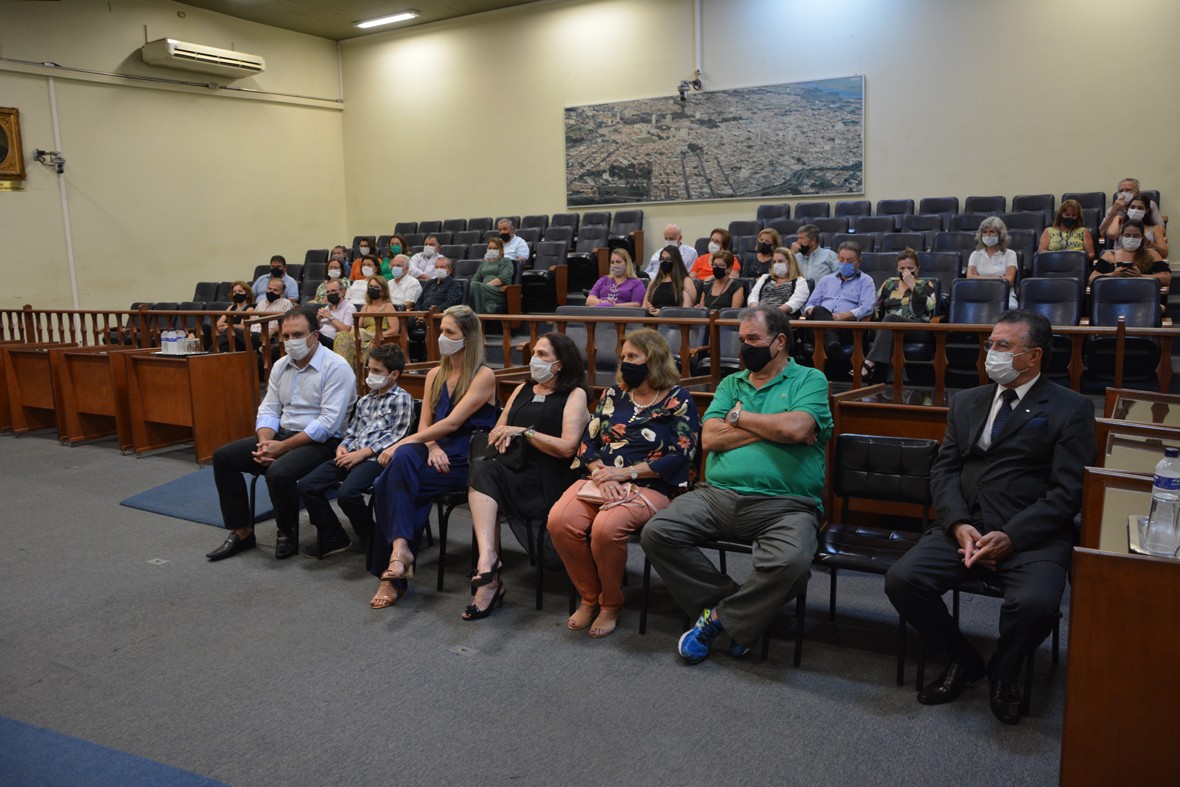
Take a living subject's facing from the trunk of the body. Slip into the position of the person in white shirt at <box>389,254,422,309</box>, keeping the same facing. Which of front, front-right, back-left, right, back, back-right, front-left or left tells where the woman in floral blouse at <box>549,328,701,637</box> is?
front-left

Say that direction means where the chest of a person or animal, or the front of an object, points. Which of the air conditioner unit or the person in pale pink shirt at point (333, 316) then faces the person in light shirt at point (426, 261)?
the air conditioner unit

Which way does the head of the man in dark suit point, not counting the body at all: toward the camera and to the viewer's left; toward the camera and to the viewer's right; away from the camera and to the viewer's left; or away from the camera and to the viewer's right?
toward the camera and to the viewer's left

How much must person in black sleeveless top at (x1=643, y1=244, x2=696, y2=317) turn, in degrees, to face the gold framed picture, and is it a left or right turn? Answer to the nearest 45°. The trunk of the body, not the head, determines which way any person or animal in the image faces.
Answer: approximately 45° to their right

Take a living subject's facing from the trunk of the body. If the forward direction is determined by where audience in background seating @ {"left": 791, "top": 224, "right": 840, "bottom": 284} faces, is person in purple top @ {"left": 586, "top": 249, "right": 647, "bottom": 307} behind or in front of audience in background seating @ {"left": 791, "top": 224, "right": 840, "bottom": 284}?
in front

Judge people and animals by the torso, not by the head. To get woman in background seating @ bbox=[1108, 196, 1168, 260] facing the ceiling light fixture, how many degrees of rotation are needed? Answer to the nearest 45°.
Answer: approximately 45° to their right

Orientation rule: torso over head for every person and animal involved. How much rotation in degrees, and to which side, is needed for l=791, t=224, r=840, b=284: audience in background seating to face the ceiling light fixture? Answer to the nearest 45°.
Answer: approximately 90° to their right

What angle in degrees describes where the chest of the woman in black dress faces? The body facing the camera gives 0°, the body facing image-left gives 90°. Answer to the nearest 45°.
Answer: approximately 45°

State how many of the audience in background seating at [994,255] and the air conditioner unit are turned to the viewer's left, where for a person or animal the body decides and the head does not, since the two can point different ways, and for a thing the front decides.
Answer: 0

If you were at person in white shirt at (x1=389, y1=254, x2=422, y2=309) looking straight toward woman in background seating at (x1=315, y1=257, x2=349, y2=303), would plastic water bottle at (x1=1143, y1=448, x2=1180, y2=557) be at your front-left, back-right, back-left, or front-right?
back-left

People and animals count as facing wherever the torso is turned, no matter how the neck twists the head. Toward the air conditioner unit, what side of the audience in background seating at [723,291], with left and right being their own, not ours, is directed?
right

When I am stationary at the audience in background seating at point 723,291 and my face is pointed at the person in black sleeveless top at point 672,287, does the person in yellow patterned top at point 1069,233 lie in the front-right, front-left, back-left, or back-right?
back-right
